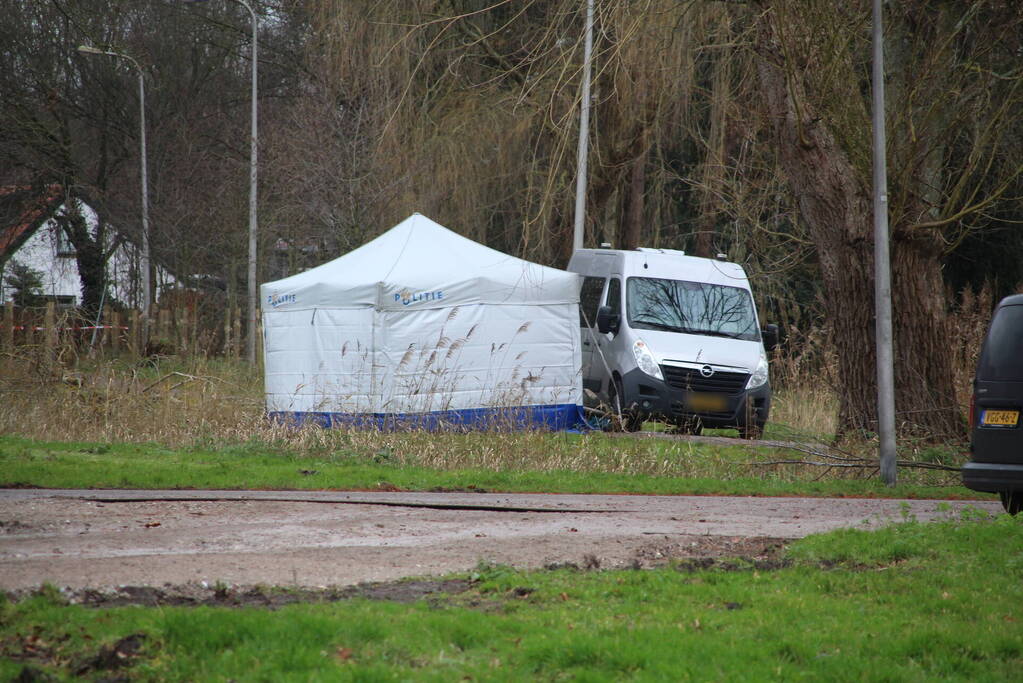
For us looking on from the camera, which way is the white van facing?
facing the viewer and to the right of the viewer

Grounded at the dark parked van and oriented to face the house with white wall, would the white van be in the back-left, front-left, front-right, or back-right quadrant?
front-right

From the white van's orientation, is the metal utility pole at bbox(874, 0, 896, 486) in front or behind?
in front

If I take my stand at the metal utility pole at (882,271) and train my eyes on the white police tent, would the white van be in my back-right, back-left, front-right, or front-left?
front-right

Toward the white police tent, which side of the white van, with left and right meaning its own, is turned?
right

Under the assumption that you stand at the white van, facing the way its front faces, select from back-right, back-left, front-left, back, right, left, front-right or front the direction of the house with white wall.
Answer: back

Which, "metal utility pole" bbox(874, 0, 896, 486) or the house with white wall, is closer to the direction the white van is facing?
the metal utility pole

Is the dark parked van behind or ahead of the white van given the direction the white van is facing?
ahead

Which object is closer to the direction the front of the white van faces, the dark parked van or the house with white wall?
the dark parked van

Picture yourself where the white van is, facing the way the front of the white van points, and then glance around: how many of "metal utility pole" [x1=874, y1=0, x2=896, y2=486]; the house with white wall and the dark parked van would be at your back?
1

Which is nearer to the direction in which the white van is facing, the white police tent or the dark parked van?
the dark parked van
